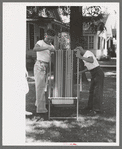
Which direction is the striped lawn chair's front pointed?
toward the camera
